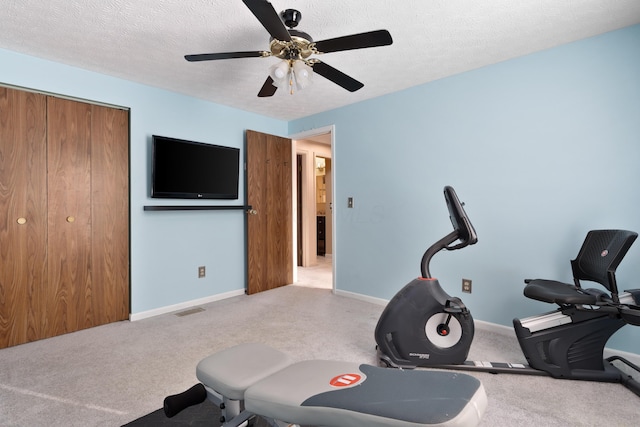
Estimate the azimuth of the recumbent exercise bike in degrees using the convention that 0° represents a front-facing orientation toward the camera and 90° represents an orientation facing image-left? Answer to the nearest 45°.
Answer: approximately 90°

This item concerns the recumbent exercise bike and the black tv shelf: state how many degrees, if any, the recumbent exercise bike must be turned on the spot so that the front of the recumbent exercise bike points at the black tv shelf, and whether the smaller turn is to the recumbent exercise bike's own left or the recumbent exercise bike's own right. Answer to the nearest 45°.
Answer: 0° — it already faces it

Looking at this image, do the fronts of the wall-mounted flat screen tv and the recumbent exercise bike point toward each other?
yes

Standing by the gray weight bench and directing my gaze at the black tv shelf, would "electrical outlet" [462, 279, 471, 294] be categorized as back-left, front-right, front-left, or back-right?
front-right

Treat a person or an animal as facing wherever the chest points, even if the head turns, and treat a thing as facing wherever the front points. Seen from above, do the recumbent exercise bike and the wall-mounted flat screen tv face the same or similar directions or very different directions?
very different directions

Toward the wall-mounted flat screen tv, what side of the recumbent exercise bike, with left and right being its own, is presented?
front

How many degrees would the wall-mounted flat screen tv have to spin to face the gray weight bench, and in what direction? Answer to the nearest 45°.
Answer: approximately 45° to its right

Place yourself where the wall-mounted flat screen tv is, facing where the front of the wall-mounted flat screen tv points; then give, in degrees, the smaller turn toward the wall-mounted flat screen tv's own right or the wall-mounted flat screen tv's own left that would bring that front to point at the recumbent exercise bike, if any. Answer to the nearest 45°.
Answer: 0° — it already faces it

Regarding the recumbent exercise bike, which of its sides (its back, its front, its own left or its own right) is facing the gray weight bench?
left

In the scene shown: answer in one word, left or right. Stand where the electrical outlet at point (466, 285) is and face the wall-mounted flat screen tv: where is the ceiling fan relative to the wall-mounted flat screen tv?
left

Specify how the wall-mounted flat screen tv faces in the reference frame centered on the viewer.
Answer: facing the viewer and to the right of the viewer

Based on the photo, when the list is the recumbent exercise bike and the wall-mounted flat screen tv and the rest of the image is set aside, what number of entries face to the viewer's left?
1
